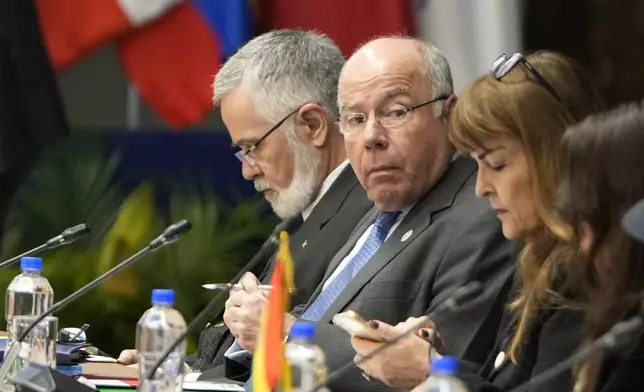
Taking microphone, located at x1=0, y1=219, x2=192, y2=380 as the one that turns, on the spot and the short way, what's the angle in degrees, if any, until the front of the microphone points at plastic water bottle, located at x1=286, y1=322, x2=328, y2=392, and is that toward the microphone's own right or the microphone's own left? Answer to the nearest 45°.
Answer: approximately 45° to the microphone's own right

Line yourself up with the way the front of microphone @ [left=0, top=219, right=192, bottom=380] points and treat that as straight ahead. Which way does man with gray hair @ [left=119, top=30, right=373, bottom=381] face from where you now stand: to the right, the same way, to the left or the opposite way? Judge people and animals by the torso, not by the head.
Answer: the opposite way

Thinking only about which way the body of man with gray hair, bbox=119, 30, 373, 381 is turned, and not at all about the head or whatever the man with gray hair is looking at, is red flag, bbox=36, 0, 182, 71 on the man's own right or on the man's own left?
on the man's own right

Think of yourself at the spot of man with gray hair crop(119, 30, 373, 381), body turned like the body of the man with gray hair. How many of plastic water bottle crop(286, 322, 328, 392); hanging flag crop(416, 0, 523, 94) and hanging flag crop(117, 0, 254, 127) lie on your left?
1

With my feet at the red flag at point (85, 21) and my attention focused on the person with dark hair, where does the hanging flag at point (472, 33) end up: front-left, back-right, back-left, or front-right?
front-left

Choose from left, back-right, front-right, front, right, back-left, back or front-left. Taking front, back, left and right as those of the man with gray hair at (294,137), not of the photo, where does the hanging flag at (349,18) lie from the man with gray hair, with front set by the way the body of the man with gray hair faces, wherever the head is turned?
right

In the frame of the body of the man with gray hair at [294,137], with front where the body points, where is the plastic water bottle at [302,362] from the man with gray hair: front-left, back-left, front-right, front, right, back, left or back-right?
left

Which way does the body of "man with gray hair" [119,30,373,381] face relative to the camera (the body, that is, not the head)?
to the viewer's left

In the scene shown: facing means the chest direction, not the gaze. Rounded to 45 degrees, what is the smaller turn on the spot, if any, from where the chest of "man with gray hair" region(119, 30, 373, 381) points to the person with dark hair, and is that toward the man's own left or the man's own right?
approximately 90° to the man's own left

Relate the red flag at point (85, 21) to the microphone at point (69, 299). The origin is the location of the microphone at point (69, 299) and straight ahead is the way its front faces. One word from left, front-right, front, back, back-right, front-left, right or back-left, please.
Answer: left

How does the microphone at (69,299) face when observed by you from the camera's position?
facing to the right of the viewer

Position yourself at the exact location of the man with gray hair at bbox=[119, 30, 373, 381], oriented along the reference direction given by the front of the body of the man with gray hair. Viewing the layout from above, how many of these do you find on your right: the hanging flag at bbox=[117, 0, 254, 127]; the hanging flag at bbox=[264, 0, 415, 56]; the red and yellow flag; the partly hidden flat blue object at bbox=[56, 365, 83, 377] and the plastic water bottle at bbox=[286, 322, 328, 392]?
2

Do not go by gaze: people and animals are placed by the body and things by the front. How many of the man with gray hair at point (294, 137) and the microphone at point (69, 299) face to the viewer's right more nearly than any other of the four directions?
1

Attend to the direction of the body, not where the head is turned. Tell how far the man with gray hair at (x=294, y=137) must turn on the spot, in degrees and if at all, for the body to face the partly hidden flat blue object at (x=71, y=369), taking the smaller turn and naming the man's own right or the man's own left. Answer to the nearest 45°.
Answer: approximately 45° to the man's own left
